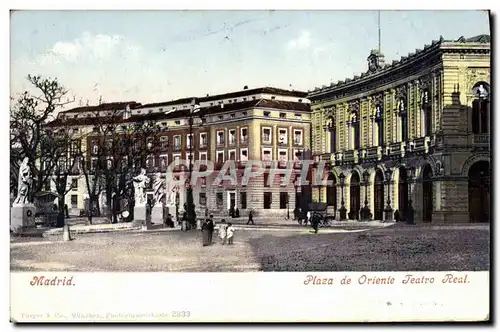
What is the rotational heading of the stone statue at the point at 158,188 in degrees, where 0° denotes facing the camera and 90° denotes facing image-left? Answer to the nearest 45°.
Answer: approximately 315°

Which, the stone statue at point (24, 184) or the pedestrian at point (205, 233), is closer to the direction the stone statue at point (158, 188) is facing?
the pedestrian

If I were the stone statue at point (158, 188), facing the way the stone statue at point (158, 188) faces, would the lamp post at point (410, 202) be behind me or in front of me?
in front

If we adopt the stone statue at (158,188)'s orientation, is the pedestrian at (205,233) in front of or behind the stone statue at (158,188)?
in front

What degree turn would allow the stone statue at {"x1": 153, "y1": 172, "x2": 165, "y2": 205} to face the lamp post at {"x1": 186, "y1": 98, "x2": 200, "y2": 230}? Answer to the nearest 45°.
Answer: approximately 45° to its left
